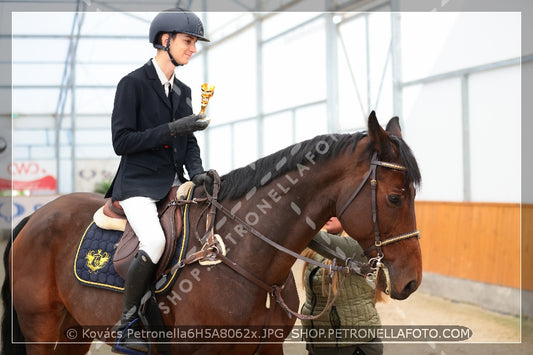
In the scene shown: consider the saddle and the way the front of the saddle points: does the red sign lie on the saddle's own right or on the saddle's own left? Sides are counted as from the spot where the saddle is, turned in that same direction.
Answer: on the saddle's own left

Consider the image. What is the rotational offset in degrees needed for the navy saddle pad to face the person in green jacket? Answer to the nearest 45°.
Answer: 0° — it already faces them

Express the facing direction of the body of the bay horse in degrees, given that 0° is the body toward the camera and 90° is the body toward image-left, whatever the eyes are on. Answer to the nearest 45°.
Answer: approximately 270°

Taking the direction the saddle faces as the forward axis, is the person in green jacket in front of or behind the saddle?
in front

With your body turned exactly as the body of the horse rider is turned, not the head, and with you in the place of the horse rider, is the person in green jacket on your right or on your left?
on your left

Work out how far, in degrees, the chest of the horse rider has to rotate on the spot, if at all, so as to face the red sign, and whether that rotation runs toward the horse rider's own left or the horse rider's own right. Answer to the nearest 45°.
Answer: approximately 135° to the horse rider's own left

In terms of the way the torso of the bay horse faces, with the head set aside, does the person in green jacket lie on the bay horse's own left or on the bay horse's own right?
on the bay horse's own left

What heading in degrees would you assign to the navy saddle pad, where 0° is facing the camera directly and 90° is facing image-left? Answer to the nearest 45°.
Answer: approximately 270°

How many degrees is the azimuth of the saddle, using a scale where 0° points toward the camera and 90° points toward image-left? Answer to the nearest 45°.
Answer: approximately 270°

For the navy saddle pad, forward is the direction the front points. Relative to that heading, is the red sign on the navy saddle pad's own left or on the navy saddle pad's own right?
on the navy saddle pad's own left

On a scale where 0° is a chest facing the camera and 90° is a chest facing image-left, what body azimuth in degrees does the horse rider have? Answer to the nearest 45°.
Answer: approximately 315°

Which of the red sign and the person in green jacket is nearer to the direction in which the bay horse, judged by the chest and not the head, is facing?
the person in green jacket
